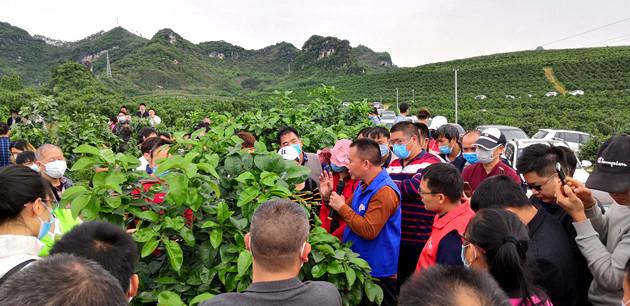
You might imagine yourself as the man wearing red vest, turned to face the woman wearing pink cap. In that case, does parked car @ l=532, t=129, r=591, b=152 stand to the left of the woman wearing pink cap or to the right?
right

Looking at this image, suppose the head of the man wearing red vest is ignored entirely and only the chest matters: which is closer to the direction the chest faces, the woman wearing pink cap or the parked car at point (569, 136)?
the woman wearing pink cap

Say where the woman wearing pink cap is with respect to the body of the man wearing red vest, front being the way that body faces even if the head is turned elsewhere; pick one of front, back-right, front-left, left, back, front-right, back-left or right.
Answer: front-right

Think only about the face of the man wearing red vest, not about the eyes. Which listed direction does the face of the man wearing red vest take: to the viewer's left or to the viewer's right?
to the viewer's left

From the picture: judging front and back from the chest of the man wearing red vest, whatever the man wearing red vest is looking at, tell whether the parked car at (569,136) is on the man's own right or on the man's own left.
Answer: on the man's own right

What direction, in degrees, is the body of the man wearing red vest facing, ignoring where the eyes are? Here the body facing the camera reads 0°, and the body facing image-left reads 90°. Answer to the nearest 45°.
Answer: approximately 90°
